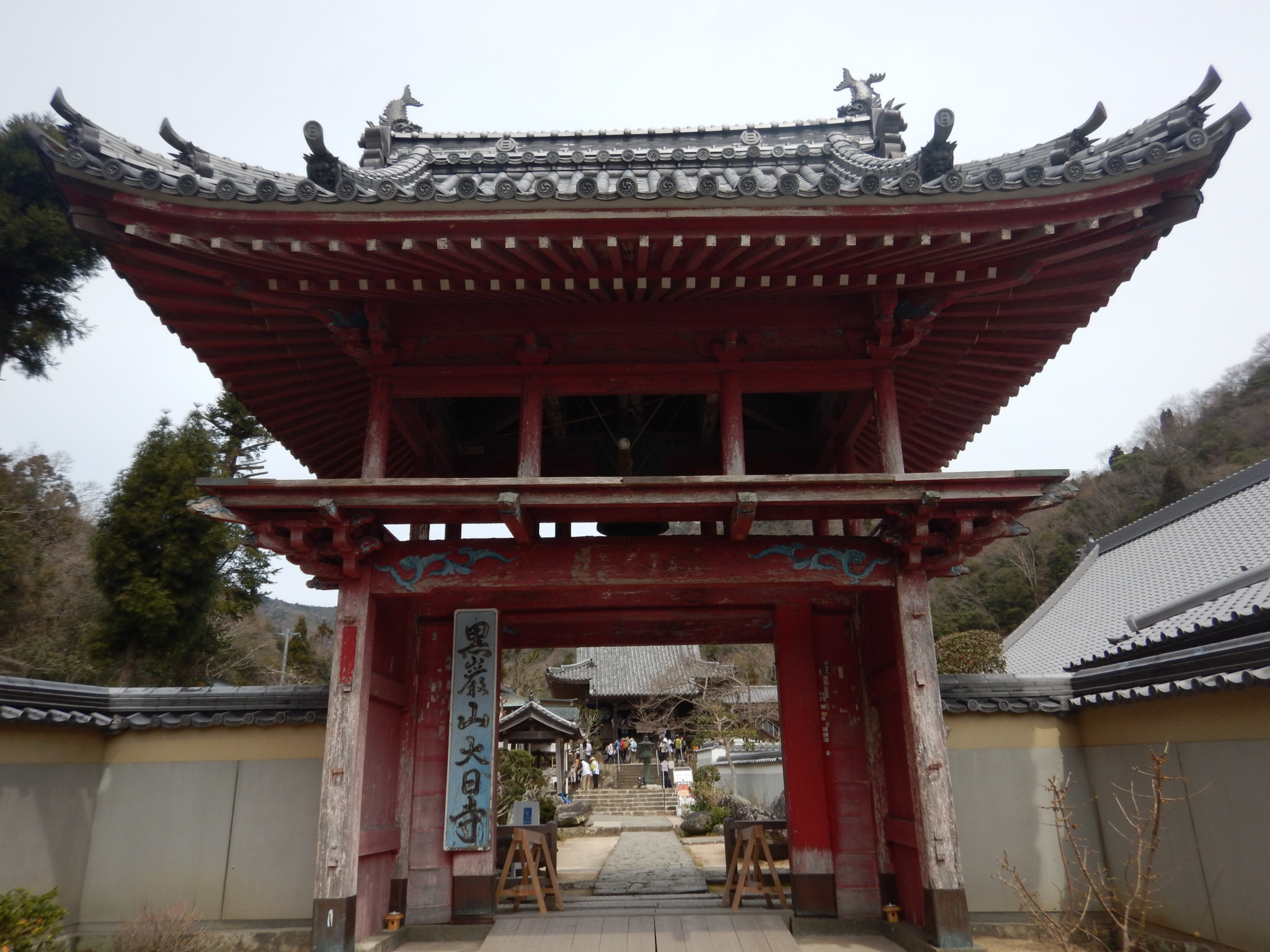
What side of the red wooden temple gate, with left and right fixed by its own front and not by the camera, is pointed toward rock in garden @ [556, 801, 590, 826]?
back

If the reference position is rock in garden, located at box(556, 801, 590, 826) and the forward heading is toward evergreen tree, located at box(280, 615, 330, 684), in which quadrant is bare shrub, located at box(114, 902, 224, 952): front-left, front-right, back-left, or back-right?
back-left

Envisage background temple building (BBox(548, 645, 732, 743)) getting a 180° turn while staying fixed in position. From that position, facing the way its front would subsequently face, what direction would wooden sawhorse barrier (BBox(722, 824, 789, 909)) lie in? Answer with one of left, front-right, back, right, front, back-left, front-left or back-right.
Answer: back

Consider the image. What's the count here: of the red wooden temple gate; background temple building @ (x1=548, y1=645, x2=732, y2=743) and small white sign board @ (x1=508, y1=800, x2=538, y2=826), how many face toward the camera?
3

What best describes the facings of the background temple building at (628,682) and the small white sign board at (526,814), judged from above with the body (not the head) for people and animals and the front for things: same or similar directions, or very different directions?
same or similar directions

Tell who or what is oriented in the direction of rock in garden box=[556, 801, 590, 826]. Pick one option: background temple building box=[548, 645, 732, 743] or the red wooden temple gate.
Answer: the background temple building

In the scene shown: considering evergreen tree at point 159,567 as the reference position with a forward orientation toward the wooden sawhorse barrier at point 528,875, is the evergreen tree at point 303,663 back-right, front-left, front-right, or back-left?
back-left

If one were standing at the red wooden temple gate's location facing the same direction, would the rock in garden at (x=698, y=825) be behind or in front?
behind

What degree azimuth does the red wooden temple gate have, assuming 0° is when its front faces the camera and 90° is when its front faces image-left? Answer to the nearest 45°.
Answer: approximately 0°

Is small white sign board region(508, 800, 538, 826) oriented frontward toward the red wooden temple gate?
yes

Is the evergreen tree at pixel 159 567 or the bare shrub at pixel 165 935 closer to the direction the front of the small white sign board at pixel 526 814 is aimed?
the bare shrub

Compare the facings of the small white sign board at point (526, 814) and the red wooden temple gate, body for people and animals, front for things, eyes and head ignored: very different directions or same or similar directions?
same or similar directions

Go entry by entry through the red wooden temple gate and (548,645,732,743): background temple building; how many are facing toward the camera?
2

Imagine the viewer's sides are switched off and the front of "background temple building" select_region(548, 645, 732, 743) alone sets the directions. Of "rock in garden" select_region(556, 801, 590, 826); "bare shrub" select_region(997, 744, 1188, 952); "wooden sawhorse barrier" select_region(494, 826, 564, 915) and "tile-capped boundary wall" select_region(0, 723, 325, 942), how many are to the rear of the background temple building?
0

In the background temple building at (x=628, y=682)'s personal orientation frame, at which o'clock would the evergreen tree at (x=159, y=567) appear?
The evergreen tree is roughly at 1 o'clock from the background temple building.

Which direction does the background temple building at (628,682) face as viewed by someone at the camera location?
facing the viewer
